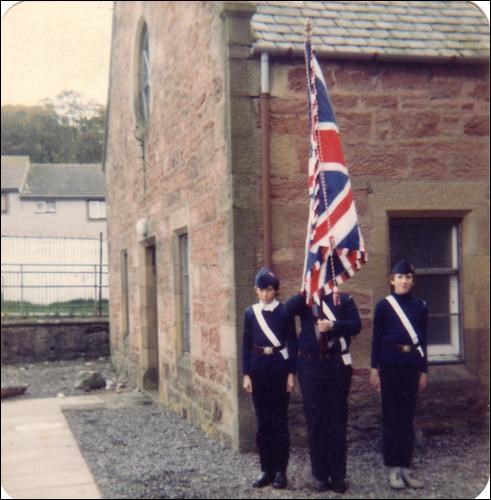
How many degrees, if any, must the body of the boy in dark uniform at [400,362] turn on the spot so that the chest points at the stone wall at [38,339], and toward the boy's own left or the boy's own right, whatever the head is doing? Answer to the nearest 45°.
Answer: approximately 135° to the boy's own right

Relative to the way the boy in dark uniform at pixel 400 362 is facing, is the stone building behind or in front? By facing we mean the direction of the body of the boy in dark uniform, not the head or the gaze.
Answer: behind

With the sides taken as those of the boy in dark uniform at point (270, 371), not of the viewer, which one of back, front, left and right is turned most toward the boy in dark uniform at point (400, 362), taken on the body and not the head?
left
